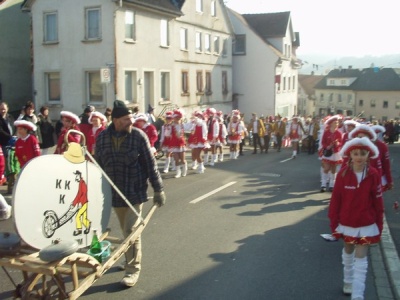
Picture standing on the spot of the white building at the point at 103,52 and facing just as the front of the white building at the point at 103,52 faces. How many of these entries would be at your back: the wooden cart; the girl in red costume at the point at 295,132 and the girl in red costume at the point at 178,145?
0

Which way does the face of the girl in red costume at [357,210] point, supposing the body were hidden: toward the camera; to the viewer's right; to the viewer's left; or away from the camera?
toward the camera

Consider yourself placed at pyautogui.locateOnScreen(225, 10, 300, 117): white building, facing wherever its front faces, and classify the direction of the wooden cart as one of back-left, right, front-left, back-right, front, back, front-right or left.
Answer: front-right

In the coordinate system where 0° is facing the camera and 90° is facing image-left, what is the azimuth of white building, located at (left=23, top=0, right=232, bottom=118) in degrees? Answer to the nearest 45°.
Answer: approximately 315°

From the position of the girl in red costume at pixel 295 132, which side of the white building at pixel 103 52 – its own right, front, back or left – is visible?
front

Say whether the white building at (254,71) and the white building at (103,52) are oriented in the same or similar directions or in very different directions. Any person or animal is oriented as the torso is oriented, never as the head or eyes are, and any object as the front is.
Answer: same or similar directions

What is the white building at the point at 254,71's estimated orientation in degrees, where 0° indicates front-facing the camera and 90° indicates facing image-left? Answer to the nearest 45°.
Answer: approximately 315°

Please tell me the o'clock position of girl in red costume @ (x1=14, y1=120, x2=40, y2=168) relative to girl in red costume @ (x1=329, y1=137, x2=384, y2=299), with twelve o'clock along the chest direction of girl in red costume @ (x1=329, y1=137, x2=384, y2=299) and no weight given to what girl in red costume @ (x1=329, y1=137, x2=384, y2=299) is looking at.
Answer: girl in red costume @ (x1=14, y1=120, x2=40, y2=168) is roughly at 4 o'clock from girl in red costume @ (x1=329, y1=137, x2=384, y2=299).

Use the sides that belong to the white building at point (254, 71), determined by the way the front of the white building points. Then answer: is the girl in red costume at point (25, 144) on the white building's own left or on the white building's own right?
on the white building's own right

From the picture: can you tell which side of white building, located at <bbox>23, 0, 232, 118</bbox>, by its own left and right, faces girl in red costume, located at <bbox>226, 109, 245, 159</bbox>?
front

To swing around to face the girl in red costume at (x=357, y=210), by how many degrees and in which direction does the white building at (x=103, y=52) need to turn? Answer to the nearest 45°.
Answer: approximately 45° to its right

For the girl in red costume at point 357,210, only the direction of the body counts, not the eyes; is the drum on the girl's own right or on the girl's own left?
on the girl's own right

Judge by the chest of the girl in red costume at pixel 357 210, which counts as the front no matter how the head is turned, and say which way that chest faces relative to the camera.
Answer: toward the camera

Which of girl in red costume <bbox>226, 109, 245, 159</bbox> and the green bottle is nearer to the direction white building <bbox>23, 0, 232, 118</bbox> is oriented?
the girl in red costume

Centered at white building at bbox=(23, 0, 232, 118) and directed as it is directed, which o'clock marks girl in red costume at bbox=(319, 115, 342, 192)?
The girl in red costume is roughly at 1 o'clock from the white building.

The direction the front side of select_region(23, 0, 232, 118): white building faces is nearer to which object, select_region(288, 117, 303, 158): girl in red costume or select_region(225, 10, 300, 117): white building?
the girl in red costume

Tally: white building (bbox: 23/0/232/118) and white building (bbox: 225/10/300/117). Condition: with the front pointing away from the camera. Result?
0

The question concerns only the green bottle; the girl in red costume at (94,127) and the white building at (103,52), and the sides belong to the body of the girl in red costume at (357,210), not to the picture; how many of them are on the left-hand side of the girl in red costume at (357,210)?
0

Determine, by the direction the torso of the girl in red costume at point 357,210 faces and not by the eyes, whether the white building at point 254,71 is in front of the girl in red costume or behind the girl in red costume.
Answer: behind

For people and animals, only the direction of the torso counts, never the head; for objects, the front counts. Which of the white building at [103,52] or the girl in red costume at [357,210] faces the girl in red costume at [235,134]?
the white building
